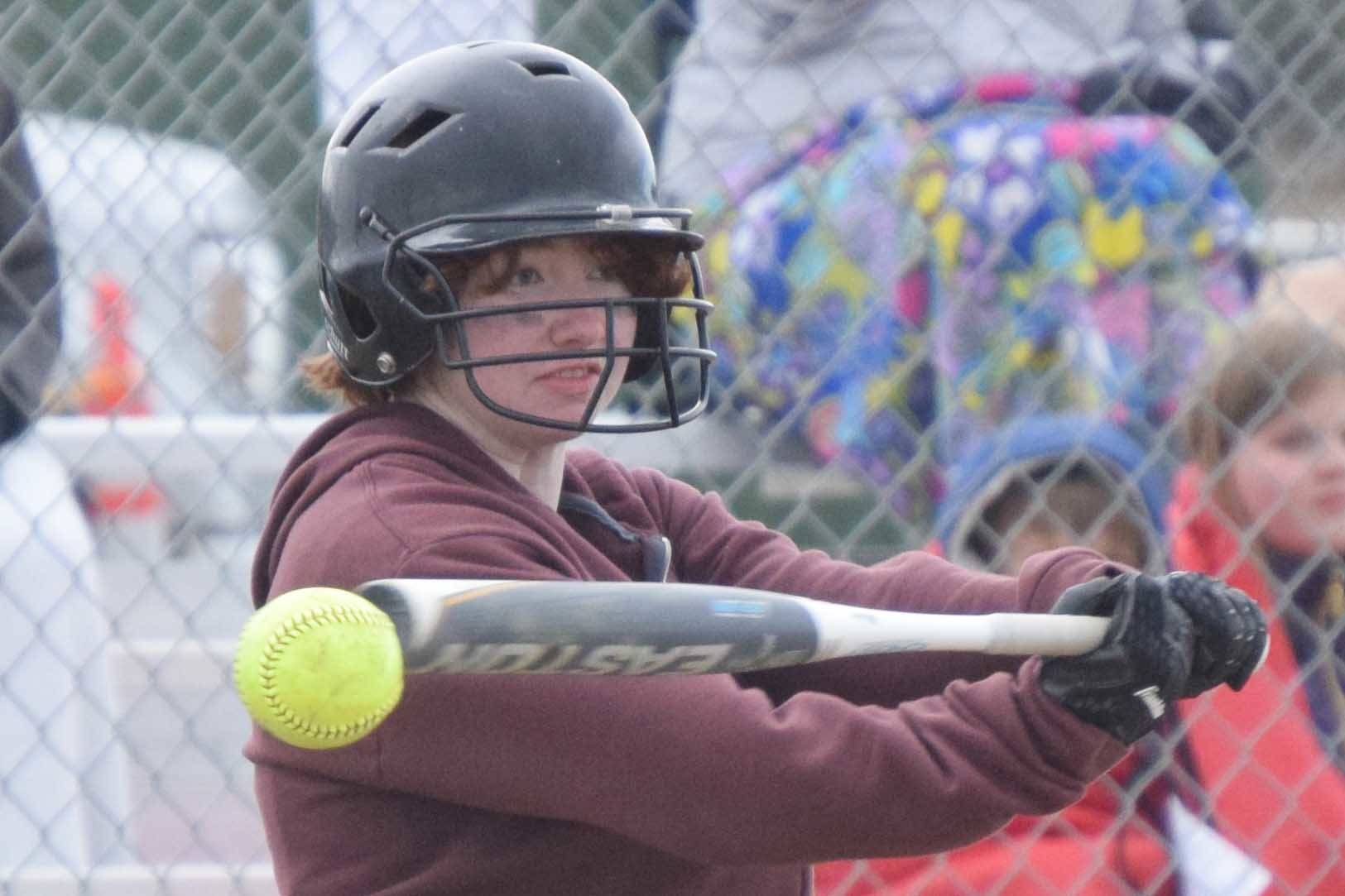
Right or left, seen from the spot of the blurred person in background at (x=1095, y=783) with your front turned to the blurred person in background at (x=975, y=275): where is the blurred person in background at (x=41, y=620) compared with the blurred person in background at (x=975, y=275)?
left

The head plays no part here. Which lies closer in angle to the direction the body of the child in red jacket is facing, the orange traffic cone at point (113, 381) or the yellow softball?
the yellow softball

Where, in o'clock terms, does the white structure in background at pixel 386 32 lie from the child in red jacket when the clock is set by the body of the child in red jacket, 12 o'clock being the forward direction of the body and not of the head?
The white structure in background is roughly at 4 o'clock from the child in red jacket.

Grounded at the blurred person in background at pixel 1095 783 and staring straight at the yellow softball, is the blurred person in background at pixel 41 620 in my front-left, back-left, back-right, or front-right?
front-right

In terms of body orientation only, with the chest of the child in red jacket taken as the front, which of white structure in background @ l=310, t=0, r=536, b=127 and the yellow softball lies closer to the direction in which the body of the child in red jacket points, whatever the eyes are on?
the yellow softball

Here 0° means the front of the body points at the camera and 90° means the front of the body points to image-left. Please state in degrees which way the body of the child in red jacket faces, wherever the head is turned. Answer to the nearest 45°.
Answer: approximately 315°

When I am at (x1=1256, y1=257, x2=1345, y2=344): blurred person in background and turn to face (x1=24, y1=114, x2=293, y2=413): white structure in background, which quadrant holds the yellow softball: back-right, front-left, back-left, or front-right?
front-left

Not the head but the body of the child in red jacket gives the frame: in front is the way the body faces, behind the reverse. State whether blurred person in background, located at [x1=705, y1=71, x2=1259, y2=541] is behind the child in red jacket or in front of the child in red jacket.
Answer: behind

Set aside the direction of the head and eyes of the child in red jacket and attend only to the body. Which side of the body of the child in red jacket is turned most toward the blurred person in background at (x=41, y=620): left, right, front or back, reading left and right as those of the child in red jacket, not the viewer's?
right

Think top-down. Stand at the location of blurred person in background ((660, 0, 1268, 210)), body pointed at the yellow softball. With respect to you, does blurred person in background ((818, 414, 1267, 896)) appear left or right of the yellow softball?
left

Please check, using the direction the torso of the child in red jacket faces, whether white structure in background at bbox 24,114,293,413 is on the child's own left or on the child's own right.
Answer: on the child's own right
